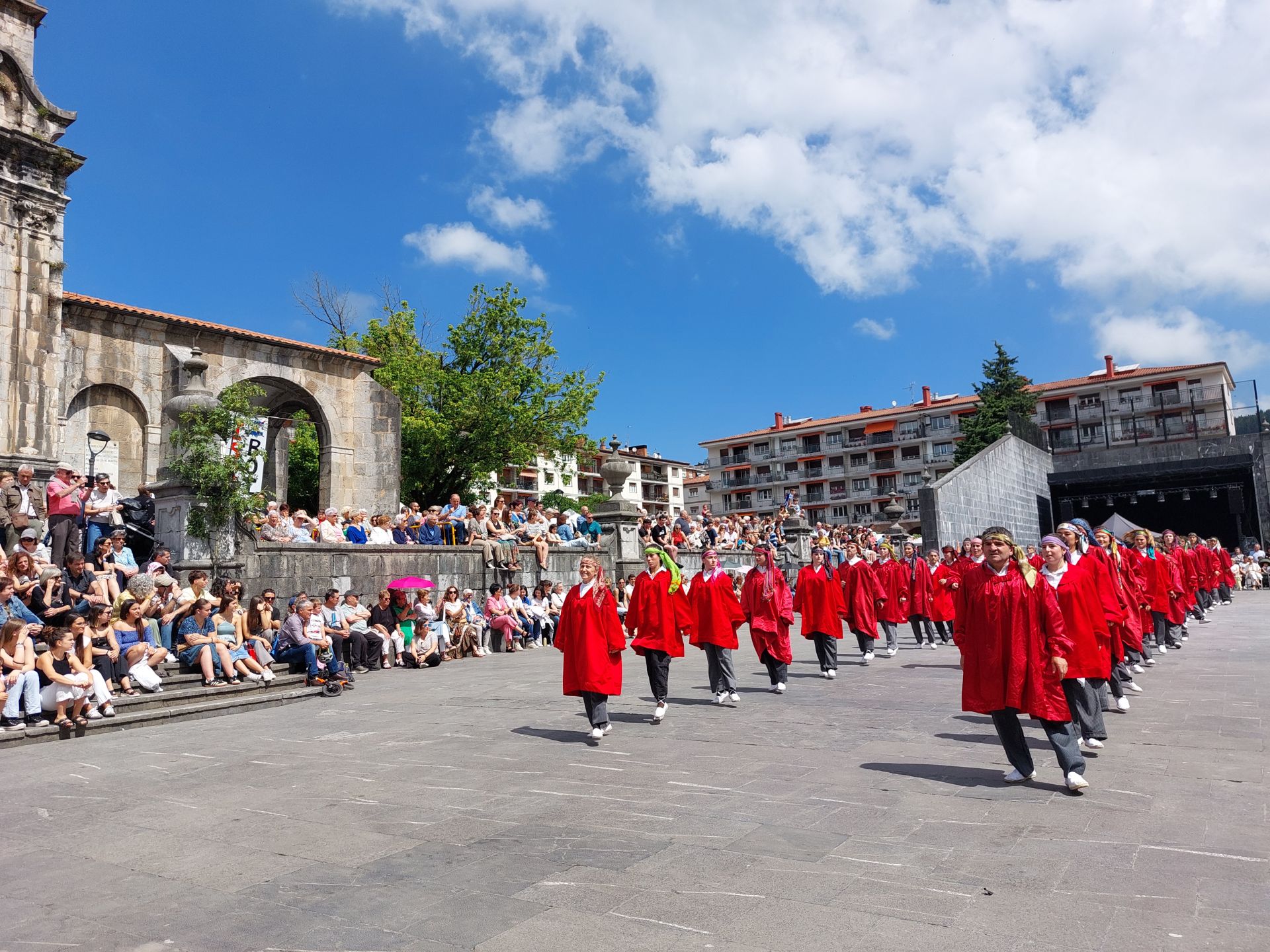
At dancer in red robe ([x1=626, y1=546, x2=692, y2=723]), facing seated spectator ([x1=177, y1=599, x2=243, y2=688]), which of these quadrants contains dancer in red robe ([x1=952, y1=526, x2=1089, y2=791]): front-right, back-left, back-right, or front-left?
back-left

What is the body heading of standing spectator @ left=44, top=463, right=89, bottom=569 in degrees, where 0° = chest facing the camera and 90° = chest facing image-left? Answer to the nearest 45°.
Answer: approximately 315°

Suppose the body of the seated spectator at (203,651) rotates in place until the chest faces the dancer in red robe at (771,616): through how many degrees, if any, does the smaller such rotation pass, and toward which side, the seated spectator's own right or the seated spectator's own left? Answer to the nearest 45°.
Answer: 0° — they already face them

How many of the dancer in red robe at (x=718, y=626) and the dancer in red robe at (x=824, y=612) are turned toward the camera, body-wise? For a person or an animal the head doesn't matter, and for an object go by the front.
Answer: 2

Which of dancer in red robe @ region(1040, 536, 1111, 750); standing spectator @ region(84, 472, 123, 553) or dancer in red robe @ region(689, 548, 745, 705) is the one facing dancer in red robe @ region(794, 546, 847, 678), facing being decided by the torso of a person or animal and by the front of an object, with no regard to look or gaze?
the standing spectator

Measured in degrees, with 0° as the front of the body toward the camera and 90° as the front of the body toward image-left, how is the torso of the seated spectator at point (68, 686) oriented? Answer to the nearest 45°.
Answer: approximately 315°

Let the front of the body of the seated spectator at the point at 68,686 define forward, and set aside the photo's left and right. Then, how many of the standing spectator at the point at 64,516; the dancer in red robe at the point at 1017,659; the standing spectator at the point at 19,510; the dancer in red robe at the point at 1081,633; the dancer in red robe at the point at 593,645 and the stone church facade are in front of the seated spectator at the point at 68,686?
3

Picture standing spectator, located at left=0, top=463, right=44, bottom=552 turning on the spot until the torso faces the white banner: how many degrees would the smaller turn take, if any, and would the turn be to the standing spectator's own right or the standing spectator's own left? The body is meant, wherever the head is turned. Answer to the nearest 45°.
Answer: approximately 135° to the standing spectator's own left

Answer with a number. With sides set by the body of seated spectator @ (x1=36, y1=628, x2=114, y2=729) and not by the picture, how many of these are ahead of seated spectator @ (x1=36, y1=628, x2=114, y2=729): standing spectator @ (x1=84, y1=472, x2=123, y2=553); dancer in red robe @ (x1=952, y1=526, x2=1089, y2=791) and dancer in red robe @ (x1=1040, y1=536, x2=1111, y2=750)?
2
